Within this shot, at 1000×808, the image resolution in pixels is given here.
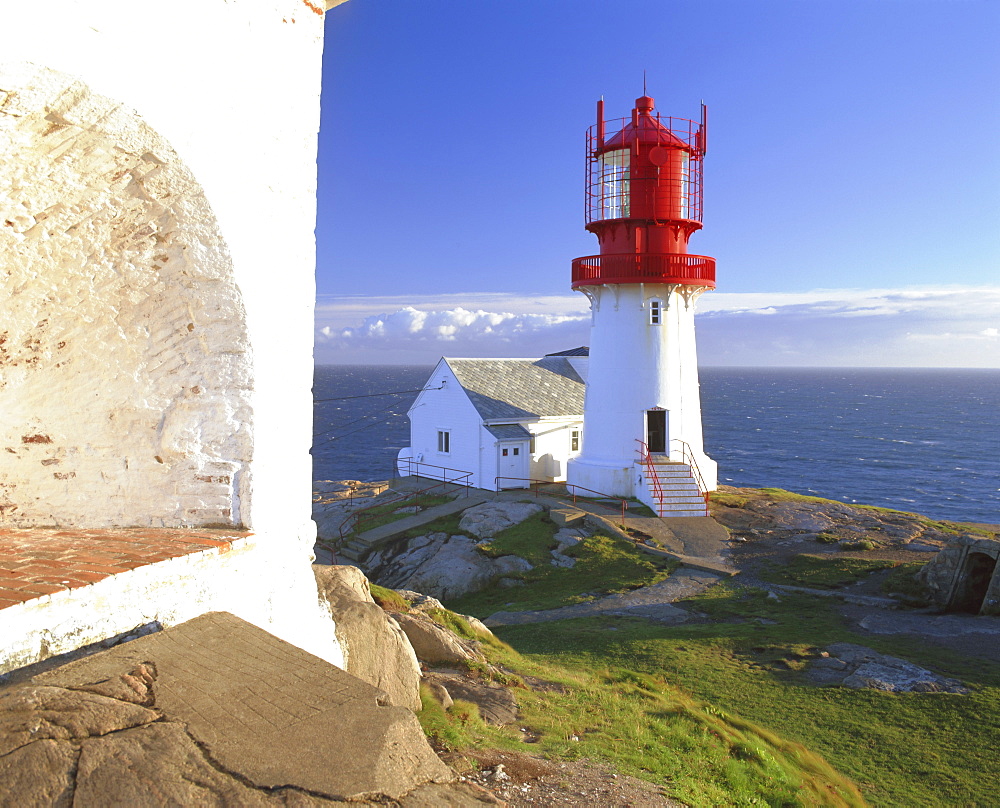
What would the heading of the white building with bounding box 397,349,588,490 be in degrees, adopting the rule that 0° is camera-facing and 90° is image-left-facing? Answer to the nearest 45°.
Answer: approximately 315°

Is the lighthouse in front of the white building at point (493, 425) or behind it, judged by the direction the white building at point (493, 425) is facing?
in front

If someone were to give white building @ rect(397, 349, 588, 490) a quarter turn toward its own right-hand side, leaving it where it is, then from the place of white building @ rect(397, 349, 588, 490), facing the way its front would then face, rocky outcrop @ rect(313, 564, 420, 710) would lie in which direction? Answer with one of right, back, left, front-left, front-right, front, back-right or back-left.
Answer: front-left

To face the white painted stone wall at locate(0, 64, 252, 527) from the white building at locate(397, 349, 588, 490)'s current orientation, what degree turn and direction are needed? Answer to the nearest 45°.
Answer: approximately 45° to its right

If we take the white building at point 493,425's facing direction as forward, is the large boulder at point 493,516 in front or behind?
in front
